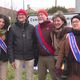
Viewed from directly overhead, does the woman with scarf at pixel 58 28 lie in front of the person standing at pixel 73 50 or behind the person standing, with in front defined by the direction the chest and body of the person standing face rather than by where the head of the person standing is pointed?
behind

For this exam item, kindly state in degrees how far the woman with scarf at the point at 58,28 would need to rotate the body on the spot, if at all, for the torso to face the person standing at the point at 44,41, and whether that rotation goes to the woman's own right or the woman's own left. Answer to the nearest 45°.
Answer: approximately 90° to the woman's own right

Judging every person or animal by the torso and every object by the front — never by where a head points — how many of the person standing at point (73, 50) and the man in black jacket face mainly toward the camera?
2

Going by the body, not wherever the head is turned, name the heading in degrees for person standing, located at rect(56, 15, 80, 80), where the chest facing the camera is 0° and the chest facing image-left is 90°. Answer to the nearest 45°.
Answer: approximately 0°

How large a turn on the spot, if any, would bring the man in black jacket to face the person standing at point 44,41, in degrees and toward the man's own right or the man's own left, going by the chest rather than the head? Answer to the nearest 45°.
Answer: approximately 90° to the man's own left

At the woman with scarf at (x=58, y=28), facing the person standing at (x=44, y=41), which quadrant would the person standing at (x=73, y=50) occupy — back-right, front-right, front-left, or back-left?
back-left

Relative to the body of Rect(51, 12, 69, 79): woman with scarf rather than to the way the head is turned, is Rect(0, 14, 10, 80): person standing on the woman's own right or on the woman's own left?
on the woman's own right
